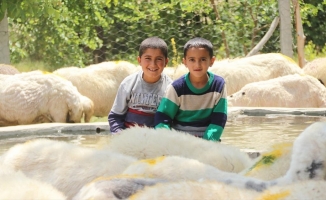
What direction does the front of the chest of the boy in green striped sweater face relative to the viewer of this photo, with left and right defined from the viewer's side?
facing the viewer

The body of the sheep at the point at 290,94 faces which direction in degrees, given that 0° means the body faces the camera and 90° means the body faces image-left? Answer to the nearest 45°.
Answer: approximately 90°

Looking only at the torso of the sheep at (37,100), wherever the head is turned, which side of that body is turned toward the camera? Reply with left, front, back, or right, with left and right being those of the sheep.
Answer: right

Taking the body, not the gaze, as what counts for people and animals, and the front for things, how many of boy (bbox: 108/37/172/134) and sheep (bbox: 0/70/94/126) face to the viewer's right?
1

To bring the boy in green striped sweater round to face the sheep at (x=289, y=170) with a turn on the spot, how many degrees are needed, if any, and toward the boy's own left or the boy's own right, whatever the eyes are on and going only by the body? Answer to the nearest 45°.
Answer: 0° — they already face it

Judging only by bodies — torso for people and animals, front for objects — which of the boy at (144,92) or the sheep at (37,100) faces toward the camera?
the boy

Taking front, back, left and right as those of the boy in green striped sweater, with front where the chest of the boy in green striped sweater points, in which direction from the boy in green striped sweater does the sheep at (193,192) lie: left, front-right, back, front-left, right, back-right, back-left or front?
front

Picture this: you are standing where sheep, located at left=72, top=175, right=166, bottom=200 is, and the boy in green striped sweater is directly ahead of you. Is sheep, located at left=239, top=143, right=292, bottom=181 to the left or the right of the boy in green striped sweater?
right

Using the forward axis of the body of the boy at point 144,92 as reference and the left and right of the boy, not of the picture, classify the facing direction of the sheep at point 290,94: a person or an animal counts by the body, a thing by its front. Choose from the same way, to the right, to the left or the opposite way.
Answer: to the right

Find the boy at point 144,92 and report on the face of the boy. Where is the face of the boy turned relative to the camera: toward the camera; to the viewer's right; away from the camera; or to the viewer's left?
toward the camera

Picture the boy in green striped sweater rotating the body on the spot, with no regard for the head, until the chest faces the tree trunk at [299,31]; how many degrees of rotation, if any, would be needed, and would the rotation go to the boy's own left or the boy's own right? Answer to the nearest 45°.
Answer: approximately 180°

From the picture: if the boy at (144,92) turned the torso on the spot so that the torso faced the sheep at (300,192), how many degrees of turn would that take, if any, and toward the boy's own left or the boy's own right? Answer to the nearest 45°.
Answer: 0° — they already face it

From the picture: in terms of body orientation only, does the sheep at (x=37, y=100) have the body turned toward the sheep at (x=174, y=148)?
no

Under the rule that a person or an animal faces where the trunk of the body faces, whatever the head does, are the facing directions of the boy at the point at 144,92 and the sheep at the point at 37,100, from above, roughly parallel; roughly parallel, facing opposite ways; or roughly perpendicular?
roughly perpendicular
